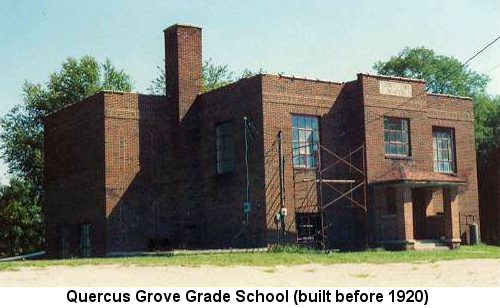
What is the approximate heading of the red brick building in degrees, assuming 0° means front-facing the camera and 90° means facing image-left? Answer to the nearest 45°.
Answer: approximately 315°

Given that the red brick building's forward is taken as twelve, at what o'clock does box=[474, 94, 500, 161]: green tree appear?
The green tree is roughly at 9 o'clock from the red brick building.
